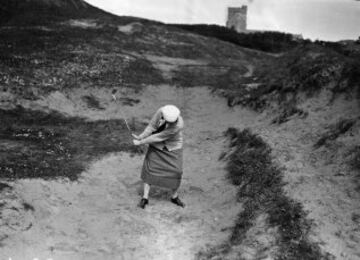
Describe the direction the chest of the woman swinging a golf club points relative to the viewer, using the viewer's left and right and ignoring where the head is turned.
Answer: facing the viewer
